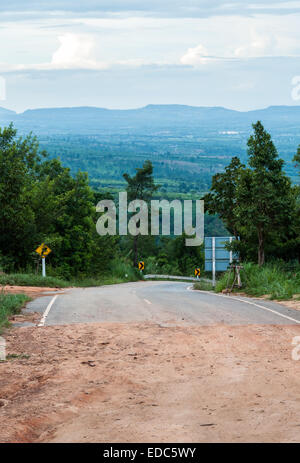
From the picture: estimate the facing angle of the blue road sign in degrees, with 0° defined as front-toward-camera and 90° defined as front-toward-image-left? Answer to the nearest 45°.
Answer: approximately 180°

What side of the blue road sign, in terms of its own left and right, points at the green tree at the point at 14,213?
left

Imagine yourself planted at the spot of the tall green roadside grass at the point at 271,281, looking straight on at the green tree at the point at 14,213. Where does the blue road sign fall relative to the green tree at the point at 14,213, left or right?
right

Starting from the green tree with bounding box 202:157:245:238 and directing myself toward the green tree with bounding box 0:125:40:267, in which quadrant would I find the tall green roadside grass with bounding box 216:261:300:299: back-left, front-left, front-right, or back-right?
back-left
